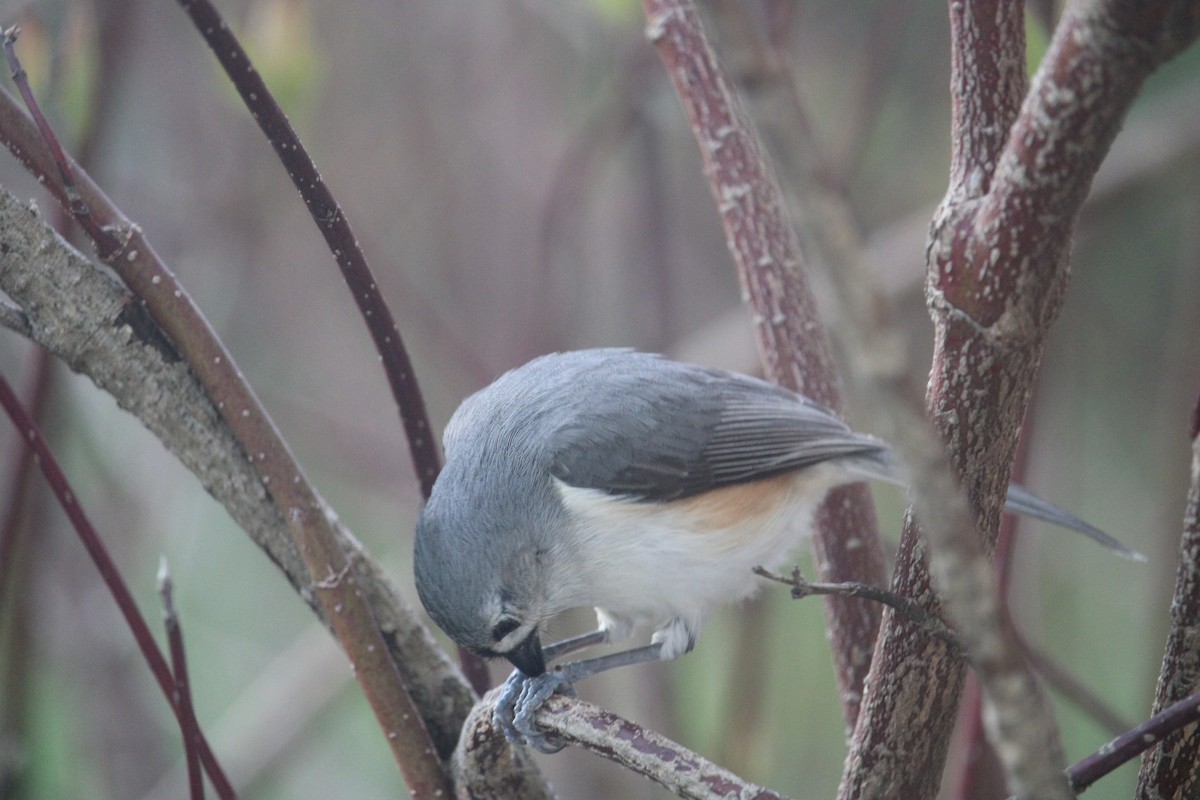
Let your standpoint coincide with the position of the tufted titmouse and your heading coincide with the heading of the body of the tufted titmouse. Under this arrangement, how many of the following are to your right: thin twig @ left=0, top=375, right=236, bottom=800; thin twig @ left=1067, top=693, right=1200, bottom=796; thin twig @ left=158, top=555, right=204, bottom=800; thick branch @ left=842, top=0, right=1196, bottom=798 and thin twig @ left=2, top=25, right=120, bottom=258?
0

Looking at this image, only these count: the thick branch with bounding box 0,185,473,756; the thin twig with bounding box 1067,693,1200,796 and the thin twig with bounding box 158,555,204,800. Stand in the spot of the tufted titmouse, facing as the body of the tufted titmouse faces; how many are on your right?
0

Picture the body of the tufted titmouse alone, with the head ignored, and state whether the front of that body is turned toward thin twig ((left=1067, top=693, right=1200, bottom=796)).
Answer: no

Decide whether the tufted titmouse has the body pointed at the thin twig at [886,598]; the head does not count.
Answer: no

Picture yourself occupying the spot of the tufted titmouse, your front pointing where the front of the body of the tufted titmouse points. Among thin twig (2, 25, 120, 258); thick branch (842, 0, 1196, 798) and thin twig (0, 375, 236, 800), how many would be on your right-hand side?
0

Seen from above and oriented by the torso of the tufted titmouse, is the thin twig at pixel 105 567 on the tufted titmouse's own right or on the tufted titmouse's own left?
on the tufted titmouse's own right

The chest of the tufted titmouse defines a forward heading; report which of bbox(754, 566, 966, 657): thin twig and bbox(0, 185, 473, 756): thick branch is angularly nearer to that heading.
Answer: the thick branch

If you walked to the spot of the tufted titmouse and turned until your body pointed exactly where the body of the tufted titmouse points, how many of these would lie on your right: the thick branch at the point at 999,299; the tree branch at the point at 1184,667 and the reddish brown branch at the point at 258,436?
0

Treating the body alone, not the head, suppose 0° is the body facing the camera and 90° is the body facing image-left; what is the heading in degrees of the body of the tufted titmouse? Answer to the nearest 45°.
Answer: approximately 90°
